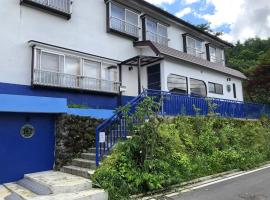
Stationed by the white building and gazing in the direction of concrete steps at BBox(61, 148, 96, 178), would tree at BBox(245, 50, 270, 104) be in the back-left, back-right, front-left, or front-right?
back-left

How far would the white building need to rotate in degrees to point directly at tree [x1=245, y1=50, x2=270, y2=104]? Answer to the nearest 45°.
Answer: approximately 90° to its left

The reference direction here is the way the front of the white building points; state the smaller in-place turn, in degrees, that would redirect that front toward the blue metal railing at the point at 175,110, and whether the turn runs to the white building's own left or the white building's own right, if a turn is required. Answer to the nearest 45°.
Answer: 0° — it already faces it

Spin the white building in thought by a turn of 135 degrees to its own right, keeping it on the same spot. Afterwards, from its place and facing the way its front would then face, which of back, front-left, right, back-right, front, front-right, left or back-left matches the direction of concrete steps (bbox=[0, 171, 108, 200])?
left

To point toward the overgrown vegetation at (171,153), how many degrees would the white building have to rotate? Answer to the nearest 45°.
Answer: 0° — it already faces it

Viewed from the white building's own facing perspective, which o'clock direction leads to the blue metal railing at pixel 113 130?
The blue metal railing is roughly at 1 o'clock from the white building.

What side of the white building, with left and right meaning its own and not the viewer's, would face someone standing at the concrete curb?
front

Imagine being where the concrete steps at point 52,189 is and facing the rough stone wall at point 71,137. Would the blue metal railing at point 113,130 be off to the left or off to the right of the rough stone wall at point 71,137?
right
